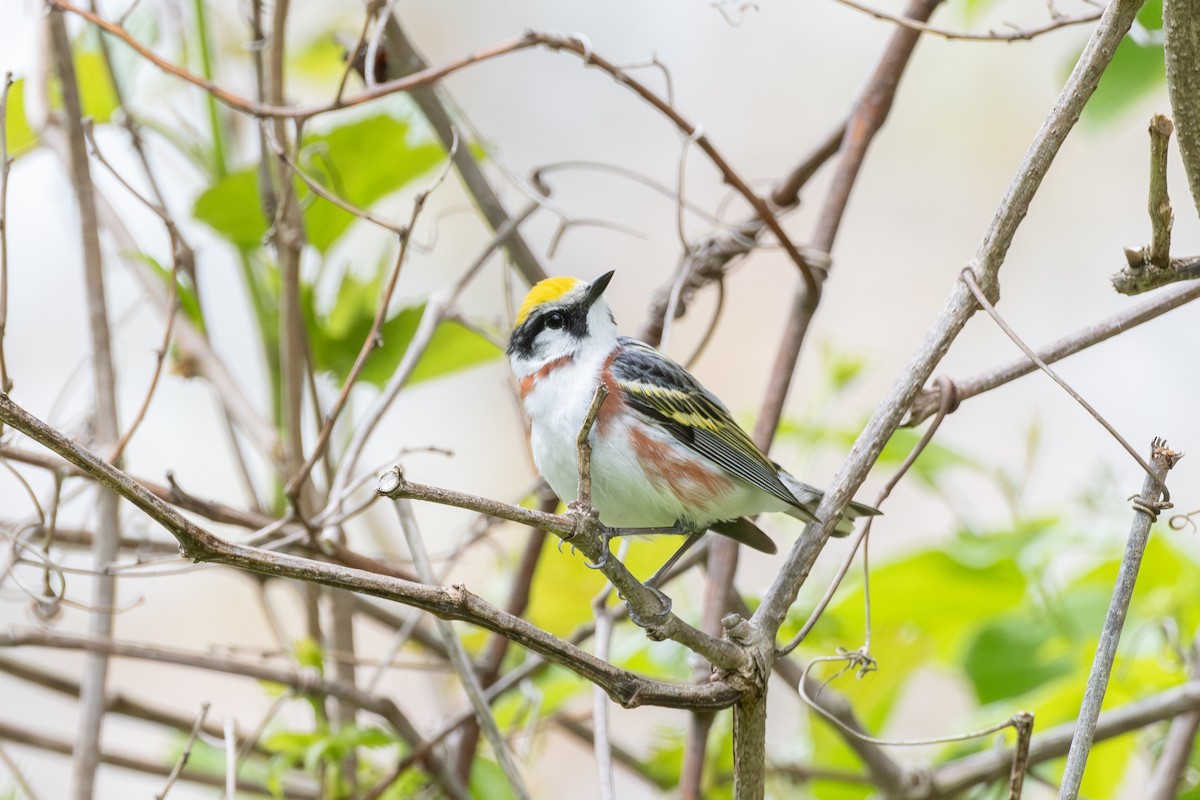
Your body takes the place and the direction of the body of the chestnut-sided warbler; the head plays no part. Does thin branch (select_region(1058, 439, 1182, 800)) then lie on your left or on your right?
on your left

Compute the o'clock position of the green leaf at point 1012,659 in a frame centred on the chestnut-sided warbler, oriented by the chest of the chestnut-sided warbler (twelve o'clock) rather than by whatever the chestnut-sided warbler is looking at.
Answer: The green leaf is roughly at 6 o'clock from the chestnut-sided warbler.

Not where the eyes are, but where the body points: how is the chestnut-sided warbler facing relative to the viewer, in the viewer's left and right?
facing the viewer and to the left of the viewer
